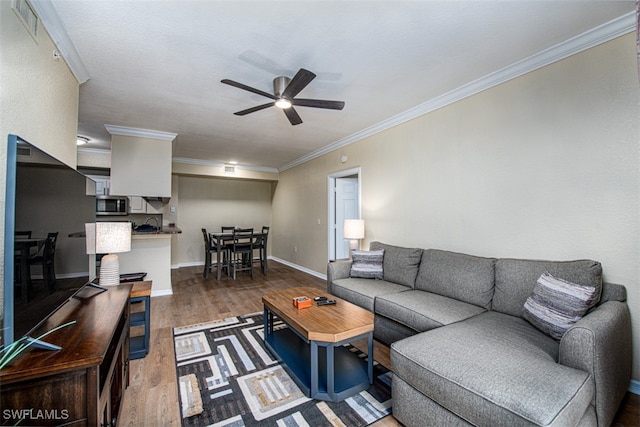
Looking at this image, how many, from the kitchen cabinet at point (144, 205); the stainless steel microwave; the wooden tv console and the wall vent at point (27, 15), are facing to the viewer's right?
2

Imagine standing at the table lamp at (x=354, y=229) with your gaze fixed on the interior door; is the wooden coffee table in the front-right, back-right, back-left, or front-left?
back-left

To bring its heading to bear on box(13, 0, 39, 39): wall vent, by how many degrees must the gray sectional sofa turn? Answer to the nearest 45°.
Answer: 0° — it already faces it

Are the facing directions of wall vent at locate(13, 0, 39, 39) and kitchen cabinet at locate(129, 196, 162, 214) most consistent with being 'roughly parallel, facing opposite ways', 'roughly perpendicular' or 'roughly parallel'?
roughly perpendicular

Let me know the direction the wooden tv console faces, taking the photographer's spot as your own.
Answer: facing to the right of the viewer

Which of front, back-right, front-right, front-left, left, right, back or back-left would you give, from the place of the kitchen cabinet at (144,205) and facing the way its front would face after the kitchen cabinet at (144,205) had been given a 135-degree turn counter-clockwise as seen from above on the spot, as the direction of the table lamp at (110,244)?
back-right

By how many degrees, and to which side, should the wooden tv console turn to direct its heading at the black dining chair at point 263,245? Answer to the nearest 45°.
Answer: approximately 45° to its left

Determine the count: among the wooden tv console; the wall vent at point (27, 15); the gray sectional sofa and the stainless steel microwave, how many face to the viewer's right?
2

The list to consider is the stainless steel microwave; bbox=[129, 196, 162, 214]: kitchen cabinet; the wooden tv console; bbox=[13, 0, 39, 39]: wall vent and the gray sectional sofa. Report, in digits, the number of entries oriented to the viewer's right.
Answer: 2

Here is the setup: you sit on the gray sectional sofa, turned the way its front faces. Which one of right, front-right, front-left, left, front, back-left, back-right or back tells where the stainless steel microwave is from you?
front-right

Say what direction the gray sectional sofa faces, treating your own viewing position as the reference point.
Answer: facing the viewer and to the left of the viewer

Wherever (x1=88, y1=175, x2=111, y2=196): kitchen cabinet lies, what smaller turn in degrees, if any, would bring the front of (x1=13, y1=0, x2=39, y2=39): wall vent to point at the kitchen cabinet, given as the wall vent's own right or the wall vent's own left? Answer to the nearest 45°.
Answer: approximately 90° to the wall vent's own left

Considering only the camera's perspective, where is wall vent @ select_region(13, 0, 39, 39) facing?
facing to the right of the viewer

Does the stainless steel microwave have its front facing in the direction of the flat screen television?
yes
